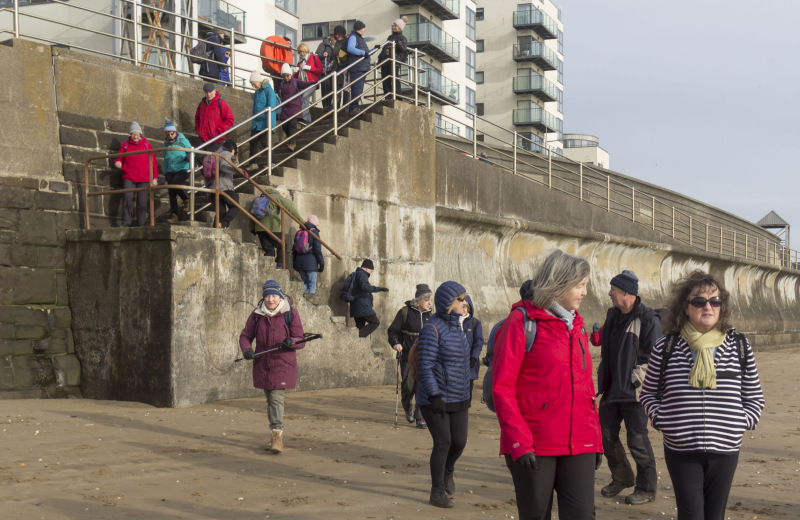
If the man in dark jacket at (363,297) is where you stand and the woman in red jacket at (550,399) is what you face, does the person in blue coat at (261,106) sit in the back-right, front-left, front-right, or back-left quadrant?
back-right

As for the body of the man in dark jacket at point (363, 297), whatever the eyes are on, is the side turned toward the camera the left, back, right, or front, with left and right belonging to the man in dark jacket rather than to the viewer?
right

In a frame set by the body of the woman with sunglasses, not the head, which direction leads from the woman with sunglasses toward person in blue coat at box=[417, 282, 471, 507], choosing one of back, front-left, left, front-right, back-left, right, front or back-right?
back-right

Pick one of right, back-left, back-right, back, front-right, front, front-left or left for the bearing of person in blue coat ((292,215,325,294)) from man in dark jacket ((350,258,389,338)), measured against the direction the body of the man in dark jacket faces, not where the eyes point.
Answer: back-right

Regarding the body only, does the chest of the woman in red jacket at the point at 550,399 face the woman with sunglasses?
no

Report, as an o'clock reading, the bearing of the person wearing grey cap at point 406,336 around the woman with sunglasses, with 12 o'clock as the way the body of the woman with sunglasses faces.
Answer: The person wearing grey cap is roughly at 5 o'clock from the woman with sunglasses.

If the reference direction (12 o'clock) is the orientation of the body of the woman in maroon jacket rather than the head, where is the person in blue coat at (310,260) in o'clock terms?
The person in blue coat is roughly at 6 o'clock from the woman in maroon jacket.

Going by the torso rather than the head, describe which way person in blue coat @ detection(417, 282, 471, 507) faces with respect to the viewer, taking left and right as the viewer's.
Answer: facing the viewer and to the right of the viewer

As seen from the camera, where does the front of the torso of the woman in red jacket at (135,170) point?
toward the camera

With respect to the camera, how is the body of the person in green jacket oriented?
to the viewer's right

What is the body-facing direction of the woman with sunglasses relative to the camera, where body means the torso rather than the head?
toward the camera

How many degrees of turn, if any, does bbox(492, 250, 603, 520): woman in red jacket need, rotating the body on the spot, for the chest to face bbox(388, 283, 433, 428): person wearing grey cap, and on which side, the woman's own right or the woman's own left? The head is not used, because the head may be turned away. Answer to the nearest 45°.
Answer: approximately 135° to the woman's own left

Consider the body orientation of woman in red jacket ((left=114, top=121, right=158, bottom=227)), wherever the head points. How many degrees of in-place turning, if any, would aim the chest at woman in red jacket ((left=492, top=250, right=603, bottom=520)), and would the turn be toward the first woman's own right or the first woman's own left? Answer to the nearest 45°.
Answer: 0° — they already face them

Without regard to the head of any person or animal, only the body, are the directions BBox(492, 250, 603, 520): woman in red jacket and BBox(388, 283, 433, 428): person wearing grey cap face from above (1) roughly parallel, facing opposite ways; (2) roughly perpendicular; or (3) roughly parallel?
roughly parallel

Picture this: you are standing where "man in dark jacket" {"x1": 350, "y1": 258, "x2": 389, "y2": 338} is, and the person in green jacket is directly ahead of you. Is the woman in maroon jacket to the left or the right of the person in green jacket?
left

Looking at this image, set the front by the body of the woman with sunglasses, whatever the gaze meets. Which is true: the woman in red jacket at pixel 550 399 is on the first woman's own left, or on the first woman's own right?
on the first woman's own right

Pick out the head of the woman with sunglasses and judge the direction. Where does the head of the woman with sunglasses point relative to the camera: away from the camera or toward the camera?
toward the camera

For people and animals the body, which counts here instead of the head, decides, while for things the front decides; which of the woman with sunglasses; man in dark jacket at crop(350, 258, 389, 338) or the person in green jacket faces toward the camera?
the woman with sunglasses

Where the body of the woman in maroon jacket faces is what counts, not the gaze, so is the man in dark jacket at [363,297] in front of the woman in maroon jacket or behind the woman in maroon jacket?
behind

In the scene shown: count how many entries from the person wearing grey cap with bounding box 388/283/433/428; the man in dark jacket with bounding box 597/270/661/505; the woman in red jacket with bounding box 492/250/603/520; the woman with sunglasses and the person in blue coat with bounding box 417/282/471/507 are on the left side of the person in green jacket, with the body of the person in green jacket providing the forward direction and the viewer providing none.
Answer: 0
